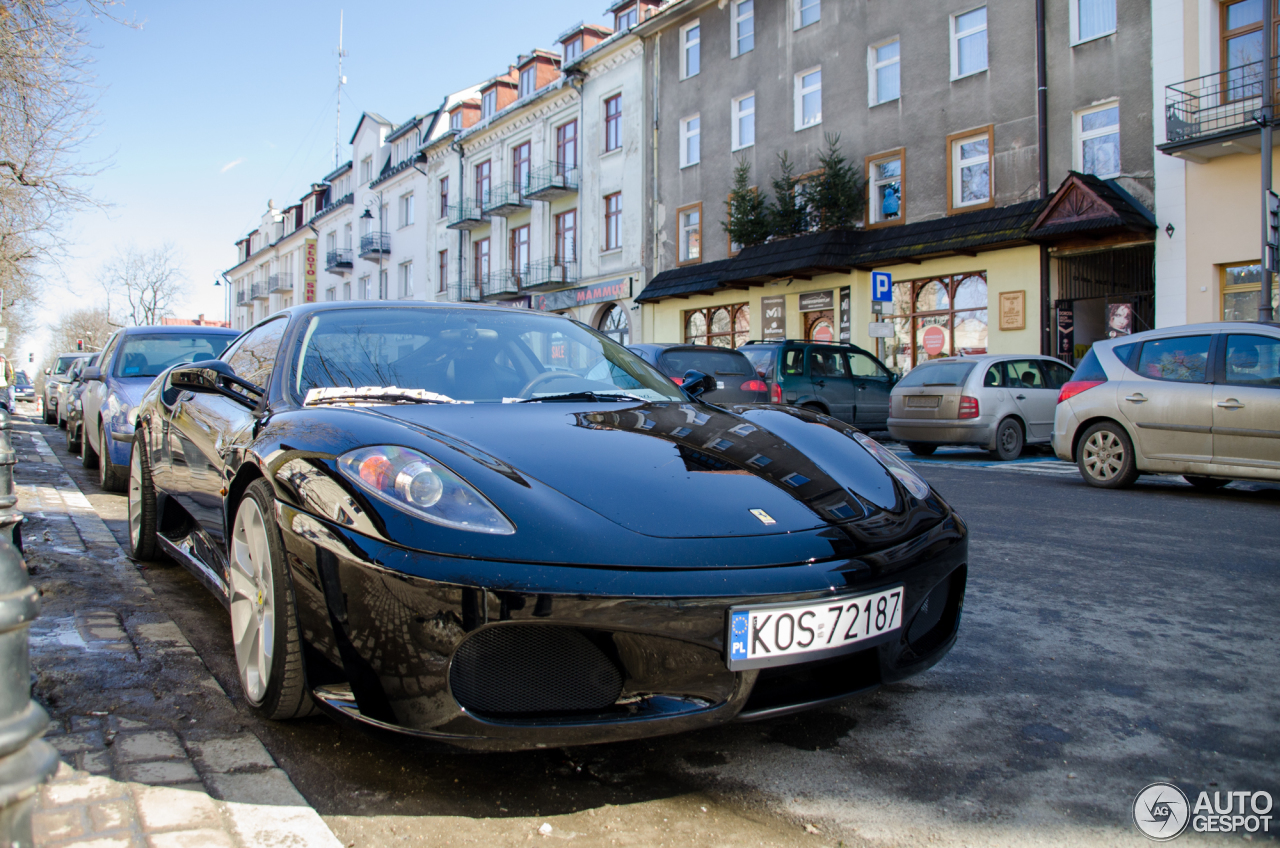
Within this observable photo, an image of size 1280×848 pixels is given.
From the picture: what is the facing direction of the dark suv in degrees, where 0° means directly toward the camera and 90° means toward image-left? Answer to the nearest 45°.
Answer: approximately 225°

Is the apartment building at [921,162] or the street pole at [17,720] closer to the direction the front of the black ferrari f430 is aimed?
the street pole

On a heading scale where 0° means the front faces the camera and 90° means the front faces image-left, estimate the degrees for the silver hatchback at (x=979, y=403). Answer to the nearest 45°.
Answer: approximately 225°

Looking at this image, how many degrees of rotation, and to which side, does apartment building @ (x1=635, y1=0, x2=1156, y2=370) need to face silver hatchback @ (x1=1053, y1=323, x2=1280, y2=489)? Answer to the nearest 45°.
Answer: approximately 45° to its left

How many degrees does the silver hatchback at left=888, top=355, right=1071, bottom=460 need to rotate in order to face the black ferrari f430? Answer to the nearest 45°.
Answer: approximately 135° to its right

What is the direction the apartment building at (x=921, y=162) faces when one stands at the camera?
facing the viewer and to the left of the viewer

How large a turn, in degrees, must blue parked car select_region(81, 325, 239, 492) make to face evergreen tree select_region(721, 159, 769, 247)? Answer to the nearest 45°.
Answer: approximately 135° to its left

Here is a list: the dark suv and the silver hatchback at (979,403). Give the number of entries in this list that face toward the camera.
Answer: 0

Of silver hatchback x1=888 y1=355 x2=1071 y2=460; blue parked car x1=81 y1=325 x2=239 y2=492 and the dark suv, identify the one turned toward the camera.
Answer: the blue parked car

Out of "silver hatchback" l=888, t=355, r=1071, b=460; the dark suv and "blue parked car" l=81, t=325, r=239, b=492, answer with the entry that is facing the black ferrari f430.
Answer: the blue parked car

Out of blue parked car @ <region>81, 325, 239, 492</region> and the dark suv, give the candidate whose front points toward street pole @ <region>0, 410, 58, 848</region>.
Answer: the blue parked car

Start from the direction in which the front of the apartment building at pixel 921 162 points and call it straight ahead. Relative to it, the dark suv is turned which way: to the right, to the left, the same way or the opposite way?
the opposite way

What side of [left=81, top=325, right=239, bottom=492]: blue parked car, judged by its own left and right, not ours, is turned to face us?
front

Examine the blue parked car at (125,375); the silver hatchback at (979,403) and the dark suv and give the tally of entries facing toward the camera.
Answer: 1

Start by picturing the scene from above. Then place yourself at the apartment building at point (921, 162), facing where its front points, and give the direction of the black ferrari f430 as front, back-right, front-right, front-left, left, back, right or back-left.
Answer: front-left
